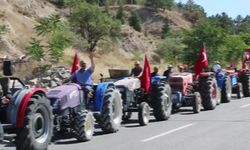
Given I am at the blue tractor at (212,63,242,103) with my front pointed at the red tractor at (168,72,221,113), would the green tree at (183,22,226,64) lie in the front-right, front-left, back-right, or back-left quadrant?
back-right

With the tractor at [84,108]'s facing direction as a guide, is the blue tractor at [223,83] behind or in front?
behind

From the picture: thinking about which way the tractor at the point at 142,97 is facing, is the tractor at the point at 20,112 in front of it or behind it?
in front

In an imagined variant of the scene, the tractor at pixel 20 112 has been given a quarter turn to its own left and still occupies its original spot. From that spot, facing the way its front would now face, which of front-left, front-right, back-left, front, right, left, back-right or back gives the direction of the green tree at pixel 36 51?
back-left

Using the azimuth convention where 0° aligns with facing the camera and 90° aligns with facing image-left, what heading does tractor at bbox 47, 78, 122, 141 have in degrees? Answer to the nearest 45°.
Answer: approximately 45°

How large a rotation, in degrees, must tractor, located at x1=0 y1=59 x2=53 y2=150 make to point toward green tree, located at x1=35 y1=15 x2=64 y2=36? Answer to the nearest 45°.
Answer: approximately 135° to its right

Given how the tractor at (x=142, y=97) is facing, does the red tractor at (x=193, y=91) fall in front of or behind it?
behind

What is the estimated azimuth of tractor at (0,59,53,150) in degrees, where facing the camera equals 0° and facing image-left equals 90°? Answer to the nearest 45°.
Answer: approximately 45°

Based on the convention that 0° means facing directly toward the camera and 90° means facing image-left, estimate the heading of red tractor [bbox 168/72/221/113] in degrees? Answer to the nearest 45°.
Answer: approximately 45°
